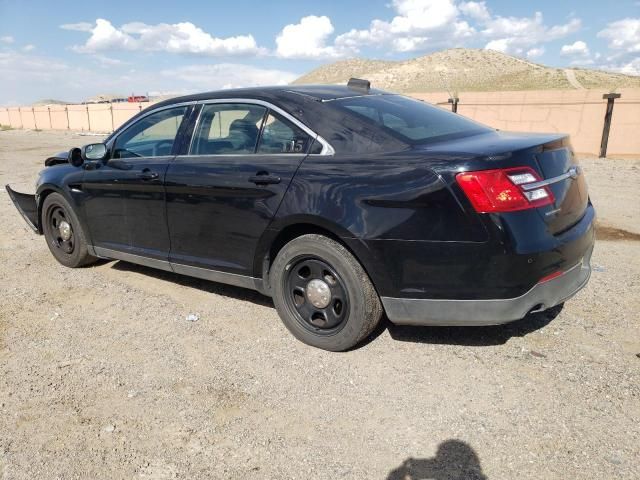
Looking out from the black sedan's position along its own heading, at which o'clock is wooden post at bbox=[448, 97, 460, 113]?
The wooden post is roughly at 2 o'clock from the black sedan.

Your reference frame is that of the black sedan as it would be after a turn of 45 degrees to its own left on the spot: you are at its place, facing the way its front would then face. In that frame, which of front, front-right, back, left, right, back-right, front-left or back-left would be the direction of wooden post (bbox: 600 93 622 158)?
back-right

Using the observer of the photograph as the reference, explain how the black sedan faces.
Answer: facing away from the viewer and to the left of the viewer
